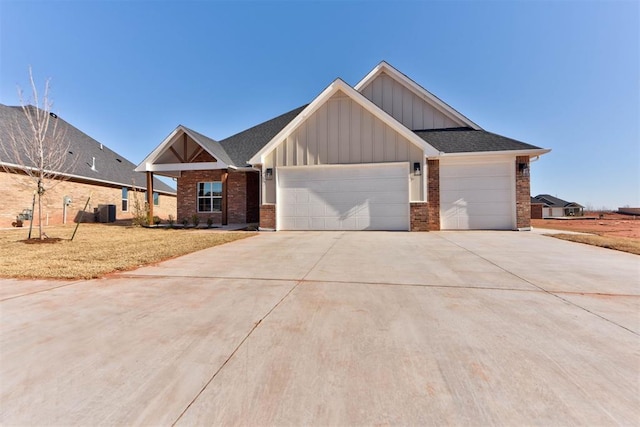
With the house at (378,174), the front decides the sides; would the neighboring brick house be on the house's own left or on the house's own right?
on the house's own right

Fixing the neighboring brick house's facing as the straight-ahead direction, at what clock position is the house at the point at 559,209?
The house is roughly at 8 o'clock from the neighboring brick house.

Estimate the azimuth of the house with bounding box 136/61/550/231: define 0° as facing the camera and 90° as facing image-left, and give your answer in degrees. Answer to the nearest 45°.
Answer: approximately 0°

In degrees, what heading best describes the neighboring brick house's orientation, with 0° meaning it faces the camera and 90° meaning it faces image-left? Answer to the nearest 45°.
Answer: approximately 45°

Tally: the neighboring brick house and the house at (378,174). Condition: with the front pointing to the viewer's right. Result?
0

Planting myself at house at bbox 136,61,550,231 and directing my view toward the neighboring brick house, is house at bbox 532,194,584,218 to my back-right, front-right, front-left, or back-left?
back-right

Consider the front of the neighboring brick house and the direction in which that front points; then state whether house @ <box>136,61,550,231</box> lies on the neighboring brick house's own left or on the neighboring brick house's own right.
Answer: on the neighboring brick house's own left
